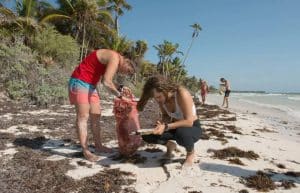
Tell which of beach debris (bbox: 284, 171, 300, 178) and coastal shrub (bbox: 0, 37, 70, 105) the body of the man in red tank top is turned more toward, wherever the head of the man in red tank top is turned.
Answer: the beach debris

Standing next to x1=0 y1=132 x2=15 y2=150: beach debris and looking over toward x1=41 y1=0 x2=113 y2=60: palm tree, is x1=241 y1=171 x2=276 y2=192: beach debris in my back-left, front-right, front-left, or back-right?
back-right

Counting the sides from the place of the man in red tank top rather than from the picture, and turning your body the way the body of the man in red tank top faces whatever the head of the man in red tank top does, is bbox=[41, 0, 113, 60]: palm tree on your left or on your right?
on your left

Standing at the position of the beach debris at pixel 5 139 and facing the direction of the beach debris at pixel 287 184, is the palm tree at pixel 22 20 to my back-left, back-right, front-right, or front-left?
back-left

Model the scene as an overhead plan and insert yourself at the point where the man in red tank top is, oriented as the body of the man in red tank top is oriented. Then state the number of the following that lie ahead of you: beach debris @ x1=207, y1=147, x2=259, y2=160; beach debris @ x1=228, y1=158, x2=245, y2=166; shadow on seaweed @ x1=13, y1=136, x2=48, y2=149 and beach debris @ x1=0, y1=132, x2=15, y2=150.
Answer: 2

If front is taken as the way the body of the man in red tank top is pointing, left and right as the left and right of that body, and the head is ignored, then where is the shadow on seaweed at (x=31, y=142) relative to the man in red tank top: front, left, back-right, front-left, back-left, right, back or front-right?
back-left

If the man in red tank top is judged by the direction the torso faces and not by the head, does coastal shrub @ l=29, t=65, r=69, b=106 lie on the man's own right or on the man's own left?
on the man's own left

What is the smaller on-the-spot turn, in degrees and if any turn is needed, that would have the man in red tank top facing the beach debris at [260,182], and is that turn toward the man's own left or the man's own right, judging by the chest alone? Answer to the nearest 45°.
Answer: approximately 45° to the man's own right

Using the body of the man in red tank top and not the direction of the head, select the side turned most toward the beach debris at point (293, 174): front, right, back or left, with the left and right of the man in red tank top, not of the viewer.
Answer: front

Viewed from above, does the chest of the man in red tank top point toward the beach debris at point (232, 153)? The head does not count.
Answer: yes

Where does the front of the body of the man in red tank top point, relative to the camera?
to the viewer's right

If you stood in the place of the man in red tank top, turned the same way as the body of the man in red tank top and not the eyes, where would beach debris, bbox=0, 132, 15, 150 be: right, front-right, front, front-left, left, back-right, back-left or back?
back-left
